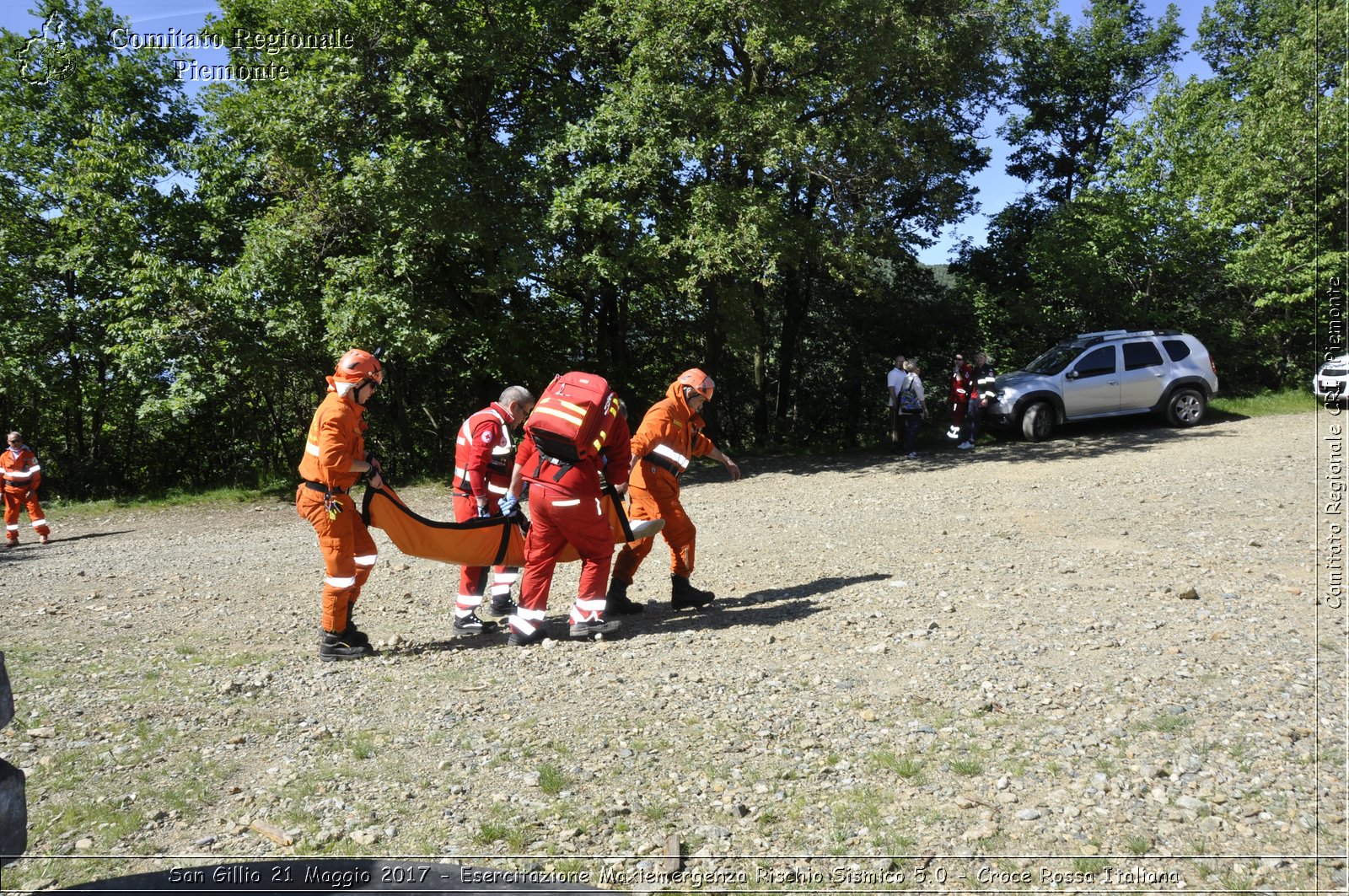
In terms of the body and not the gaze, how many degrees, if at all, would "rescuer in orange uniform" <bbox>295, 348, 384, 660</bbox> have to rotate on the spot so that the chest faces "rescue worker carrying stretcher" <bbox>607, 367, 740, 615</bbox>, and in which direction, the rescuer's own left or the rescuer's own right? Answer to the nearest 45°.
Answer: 0° — they already face them

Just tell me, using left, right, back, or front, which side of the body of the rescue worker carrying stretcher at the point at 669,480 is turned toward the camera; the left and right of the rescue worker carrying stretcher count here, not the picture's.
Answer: right

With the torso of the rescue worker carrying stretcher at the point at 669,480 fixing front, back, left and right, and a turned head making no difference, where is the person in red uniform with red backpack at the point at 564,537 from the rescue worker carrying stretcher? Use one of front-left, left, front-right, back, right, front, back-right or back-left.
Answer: back-right

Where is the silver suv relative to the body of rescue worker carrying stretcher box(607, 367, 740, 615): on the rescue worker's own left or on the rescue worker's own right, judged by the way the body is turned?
on the rescue worker's own left

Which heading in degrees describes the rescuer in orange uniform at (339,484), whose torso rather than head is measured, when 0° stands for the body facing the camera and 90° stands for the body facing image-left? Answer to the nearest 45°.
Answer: approximately 270°

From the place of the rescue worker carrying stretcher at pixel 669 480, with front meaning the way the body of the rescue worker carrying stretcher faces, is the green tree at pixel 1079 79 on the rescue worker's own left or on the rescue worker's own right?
on the rescue worker's own left

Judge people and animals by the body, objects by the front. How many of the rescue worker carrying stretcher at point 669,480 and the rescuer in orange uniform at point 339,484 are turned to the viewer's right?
2

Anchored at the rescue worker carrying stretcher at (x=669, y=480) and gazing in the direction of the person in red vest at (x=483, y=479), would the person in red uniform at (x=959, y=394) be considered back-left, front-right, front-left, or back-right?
back-right

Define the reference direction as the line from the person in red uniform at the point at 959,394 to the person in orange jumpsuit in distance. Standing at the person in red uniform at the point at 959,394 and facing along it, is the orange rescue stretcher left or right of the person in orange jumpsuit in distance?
left

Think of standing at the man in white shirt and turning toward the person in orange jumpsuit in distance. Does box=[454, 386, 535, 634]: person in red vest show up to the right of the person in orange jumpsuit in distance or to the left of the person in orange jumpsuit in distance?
left

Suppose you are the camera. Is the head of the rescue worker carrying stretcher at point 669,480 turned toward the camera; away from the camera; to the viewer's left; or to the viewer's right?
to the viewer's right
